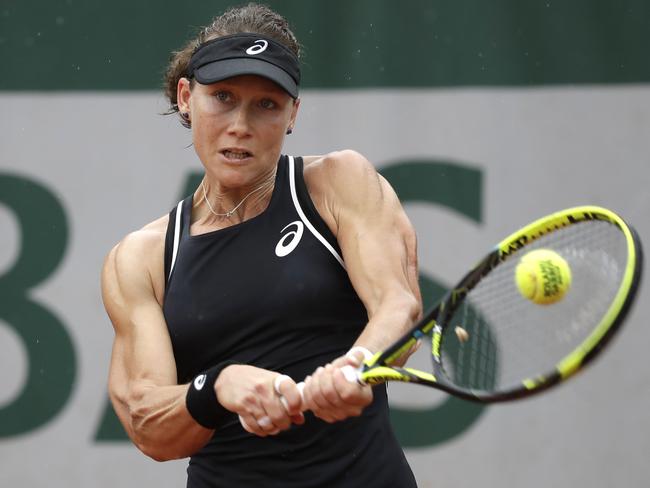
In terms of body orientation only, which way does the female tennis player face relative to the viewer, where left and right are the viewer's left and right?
facing the viewer

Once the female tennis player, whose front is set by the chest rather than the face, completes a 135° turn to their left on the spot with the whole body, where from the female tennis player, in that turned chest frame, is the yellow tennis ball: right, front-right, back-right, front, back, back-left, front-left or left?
right
